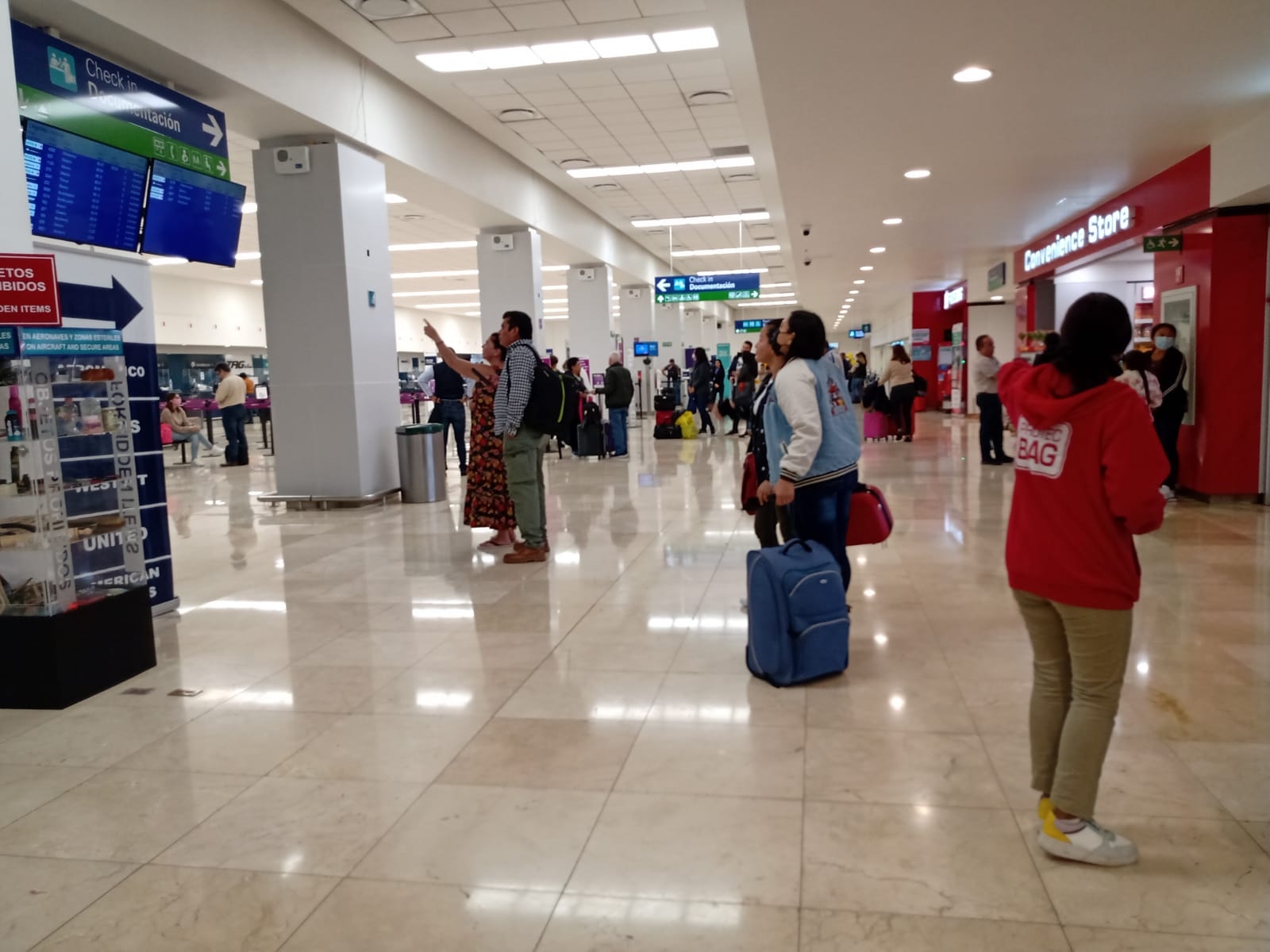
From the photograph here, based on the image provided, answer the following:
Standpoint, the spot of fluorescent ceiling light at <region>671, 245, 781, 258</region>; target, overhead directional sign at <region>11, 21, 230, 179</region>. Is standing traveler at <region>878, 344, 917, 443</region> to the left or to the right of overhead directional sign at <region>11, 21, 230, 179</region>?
left

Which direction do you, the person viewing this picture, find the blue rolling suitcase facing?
facing the viewer and to the right of the viewer

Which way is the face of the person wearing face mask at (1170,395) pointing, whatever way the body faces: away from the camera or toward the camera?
toward the camera

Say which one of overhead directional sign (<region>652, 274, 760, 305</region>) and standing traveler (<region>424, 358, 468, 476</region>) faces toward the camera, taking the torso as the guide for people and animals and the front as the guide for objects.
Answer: the overhead directional sign

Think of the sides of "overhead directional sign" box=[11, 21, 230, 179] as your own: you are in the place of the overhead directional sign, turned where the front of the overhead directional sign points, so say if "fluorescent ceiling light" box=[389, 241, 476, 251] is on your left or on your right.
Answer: on your left

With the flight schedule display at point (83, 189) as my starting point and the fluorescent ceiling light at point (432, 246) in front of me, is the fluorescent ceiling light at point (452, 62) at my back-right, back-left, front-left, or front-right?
front-right

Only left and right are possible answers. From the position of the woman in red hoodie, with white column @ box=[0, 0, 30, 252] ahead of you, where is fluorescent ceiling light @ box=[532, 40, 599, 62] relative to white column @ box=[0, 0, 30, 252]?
right

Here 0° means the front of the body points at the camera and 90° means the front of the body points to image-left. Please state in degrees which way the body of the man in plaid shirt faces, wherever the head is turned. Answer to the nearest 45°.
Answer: approximately 90°
